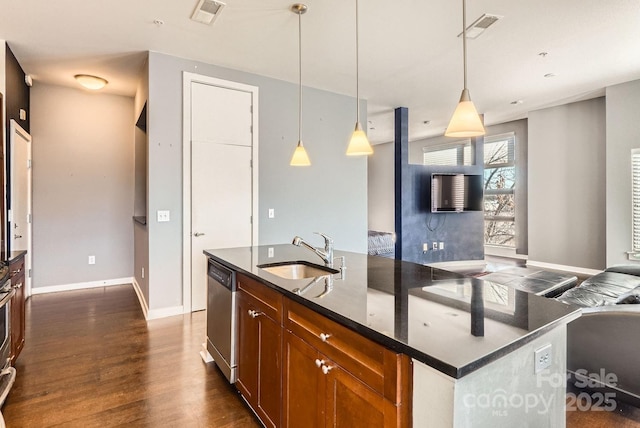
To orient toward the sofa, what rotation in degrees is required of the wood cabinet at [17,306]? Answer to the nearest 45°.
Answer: approximately 45° to its right

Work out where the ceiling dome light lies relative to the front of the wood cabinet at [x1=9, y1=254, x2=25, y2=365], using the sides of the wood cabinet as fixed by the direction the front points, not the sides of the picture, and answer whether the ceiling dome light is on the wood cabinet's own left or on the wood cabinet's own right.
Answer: on the wood cabinet's own left

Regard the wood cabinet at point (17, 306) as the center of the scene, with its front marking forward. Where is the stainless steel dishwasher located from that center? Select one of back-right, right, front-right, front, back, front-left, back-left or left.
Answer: front-right

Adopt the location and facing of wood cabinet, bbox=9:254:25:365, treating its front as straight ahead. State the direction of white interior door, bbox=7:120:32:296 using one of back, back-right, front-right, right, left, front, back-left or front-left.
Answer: left

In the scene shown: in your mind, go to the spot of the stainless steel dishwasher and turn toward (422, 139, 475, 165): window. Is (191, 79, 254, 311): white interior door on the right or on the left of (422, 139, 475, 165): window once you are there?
left

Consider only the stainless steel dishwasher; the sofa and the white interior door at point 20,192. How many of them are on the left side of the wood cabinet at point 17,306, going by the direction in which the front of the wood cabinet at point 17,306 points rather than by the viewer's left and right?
1

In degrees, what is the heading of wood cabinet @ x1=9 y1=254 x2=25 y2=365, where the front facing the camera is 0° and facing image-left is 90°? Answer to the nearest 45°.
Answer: approximately 270°
